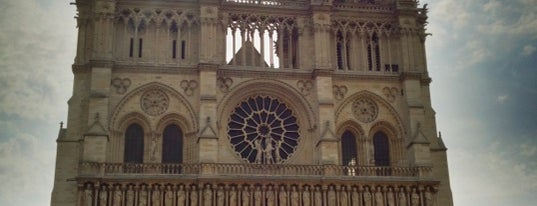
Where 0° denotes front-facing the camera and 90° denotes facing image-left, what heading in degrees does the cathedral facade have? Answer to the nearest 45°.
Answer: approximately 0°
